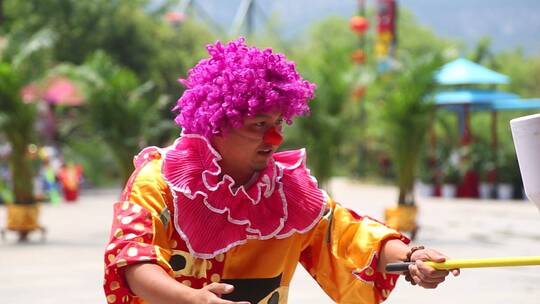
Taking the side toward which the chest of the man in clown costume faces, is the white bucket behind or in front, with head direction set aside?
in front

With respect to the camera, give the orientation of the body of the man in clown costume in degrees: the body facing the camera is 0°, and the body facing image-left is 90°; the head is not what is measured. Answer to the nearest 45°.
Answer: approximately 315°

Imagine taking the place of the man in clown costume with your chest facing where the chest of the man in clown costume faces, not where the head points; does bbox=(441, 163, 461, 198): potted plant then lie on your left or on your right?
on your left

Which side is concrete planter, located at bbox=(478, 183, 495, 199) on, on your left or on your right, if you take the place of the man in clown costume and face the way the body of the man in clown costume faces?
on your left

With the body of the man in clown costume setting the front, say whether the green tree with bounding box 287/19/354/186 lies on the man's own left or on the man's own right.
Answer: on the man's own left

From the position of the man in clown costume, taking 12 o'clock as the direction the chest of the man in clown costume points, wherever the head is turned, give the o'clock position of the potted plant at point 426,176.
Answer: The potted plant is roughly at 8 o'clock from the man in clown costume.

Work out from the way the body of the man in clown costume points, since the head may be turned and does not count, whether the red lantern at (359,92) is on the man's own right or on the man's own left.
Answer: on the man's own left

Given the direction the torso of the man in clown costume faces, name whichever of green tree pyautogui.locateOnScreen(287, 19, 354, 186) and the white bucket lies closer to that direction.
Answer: the white bucket
